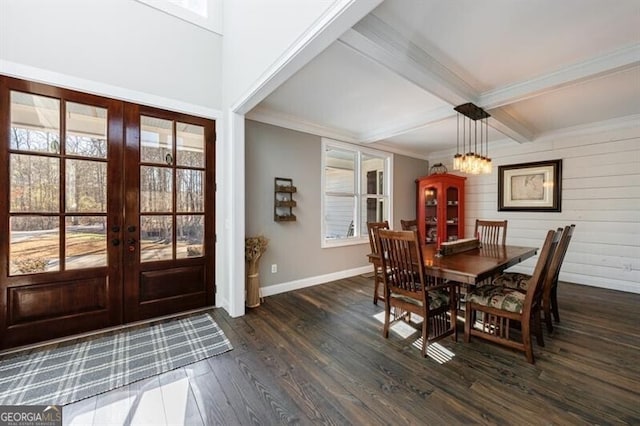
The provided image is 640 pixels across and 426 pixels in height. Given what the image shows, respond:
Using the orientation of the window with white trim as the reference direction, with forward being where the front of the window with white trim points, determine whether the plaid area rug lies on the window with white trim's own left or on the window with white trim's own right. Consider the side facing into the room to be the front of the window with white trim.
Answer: on the window with white trim's own right

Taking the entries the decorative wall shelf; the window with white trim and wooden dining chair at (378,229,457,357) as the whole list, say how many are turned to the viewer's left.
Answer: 0

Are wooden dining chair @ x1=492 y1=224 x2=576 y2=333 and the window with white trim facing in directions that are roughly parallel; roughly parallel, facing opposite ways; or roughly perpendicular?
roughly parallel, facing opposite ways

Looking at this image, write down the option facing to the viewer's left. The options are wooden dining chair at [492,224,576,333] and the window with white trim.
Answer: the wooden dining chair

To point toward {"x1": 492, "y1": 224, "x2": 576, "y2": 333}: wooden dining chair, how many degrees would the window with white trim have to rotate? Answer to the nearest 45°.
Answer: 0° — it already faces it

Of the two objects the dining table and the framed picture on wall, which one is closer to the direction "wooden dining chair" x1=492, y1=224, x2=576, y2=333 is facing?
the dining table

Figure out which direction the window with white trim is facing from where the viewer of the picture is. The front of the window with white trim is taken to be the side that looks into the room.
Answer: facing the viewer and to the right of the viewer

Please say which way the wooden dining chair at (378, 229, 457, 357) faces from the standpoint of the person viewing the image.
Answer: facing away from the viewer and to the right of the viewer

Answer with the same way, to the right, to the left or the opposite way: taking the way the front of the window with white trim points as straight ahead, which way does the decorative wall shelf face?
the same way

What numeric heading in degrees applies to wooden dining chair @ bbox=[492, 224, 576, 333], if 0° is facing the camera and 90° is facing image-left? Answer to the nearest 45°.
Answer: approximately 90°

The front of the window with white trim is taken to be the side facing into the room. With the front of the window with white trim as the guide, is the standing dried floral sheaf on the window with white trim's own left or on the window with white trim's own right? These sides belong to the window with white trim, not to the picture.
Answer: on the window with white trim's own right

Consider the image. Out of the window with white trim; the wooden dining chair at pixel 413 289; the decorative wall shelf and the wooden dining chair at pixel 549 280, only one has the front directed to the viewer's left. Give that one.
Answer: the wooden dining chair at pixel 549 280

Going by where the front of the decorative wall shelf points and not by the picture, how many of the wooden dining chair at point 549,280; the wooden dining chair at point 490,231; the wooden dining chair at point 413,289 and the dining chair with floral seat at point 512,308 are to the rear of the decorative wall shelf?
0

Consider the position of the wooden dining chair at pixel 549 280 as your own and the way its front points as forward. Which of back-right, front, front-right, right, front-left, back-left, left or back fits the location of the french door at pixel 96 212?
front-left

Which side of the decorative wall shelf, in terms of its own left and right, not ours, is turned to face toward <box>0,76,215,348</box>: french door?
right

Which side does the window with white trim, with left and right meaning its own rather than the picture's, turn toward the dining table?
front

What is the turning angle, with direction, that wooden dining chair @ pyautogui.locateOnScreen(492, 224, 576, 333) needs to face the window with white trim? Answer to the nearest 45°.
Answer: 0° — it already faces it
